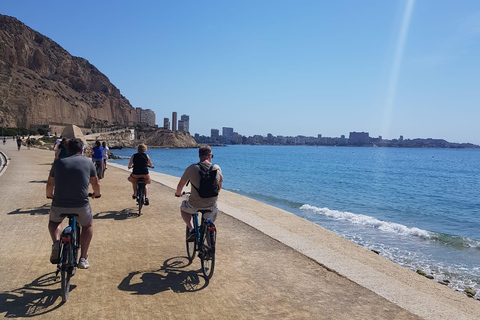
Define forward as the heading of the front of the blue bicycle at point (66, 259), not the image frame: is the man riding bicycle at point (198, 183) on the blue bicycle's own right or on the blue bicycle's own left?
on the blue bicycle's own right

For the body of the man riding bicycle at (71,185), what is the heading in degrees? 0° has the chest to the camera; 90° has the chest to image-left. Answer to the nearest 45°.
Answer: approximately 180°

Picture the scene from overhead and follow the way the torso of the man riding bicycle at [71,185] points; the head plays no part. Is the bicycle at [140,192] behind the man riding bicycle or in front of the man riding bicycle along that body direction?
in front

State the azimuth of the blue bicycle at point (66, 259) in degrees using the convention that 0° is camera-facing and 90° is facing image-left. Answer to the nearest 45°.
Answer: approximately 180°

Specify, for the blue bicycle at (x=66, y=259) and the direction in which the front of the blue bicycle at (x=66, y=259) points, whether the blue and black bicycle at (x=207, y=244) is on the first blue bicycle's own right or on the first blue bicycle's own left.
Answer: on the first blue bicycle's own right
